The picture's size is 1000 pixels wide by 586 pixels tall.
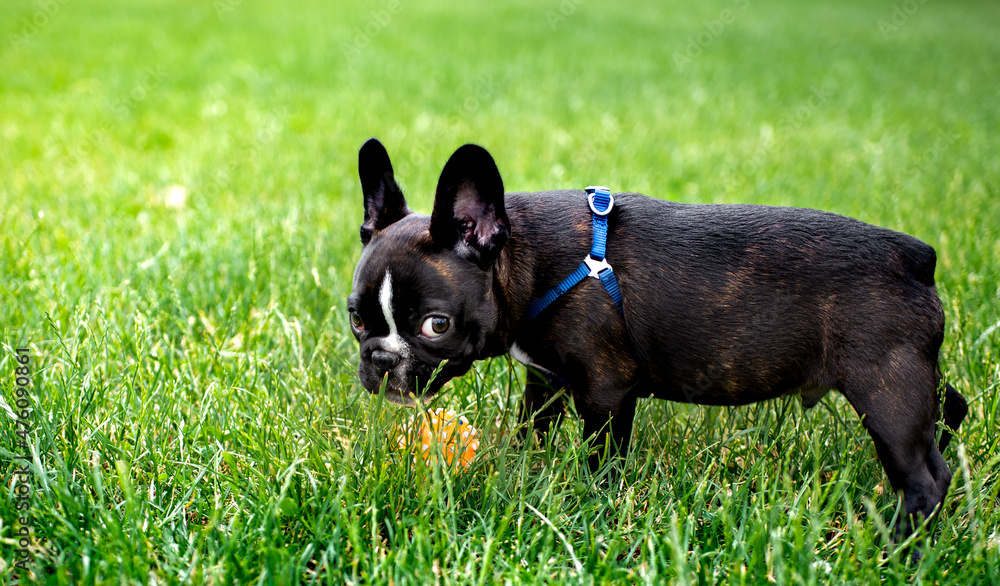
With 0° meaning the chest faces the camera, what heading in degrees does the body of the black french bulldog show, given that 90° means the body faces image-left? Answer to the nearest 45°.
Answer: approximately 90°
